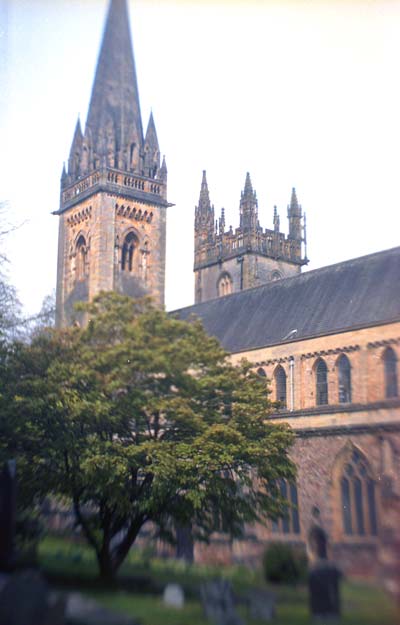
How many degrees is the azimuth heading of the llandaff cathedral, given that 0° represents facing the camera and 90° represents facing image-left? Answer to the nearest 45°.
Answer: approximately 135°
